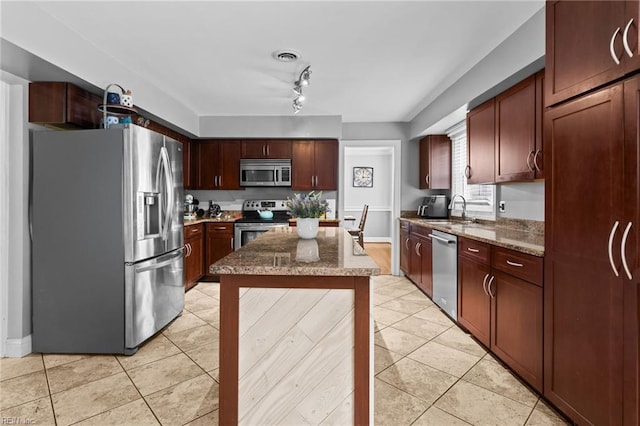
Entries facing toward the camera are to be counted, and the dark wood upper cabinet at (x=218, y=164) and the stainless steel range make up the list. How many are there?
2

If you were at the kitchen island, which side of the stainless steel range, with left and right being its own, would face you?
front

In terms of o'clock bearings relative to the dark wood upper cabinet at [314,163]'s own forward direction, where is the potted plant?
The potted plant is roughly at 12 o'clock from the dark wood upper cabinet.

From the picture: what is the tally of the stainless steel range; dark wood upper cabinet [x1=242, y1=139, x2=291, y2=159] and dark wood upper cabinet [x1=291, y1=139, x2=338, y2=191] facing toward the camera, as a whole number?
3

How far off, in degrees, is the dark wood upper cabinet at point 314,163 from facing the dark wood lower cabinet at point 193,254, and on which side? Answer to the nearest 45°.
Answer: approximately 90° to its right

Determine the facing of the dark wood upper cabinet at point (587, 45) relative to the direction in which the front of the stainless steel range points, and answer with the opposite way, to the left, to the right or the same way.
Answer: to the right

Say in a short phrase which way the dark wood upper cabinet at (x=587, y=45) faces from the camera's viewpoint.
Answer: facing the viewer and to the left of the viewer

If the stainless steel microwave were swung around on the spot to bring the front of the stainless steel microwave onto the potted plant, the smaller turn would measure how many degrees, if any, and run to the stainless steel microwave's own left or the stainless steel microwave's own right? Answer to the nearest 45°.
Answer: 0° — it already faces it

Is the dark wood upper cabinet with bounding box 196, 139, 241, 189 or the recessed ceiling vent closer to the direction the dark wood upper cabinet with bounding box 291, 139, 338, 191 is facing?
the recessed ceiling vent

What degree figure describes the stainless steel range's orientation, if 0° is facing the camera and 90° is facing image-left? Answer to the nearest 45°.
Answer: approximately 0°

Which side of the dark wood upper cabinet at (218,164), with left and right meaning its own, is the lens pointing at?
front

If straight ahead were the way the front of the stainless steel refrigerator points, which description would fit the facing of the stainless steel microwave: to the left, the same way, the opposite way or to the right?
to the right

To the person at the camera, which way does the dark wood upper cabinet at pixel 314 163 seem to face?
facing the viewer

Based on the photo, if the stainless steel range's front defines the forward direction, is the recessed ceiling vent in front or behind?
in front

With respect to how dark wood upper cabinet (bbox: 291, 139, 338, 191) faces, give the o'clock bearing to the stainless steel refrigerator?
The stainless steel refrigerator is roughly at 1 o'clock from the dark wood upper cabinet.

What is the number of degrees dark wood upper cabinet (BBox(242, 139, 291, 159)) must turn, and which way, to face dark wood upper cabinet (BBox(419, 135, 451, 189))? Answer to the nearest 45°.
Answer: approximately 90° to its left
